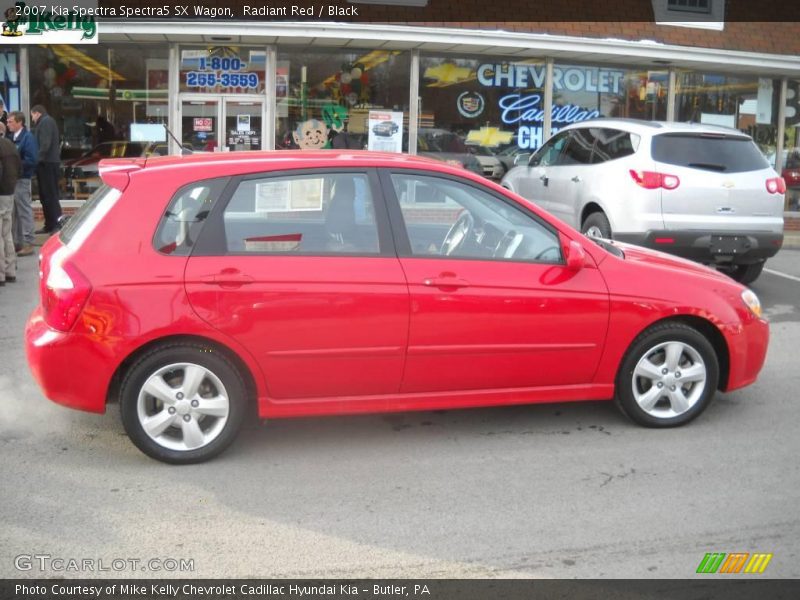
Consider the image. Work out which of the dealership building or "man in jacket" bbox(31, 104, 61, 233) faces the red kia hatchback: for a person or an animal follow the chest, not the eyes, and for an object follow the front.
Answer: the dealership building

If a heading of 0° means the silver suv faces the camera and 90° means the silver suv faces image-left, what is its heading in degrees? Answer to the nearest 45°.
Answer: approximately 135°

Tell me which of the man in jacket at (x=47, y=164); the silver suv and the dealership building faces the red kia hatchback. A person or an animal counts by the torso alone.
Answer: the dealership building

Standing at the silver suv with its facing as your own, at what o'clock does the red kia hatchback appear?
The red kia hatchback is roughly at 8 o'clock from the silver suv.

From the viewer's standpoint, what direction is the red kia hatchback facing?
to the viewer's right

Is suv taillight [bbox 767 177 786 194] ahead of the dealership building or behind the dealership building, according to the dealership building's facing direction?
ahead

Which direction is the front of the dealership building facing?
toward the camera

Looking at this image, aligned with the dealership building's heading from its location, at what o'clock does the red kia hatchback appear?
The red kia hatchback is roughly at 12 o'clock from the dealership building.

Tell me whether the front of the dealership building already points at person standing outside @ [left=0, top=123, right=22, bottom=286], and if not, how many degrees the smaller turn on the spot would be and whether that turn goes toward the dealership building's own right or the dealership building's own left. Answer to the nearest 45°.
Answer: approximately 45° to the dealership building's own right
